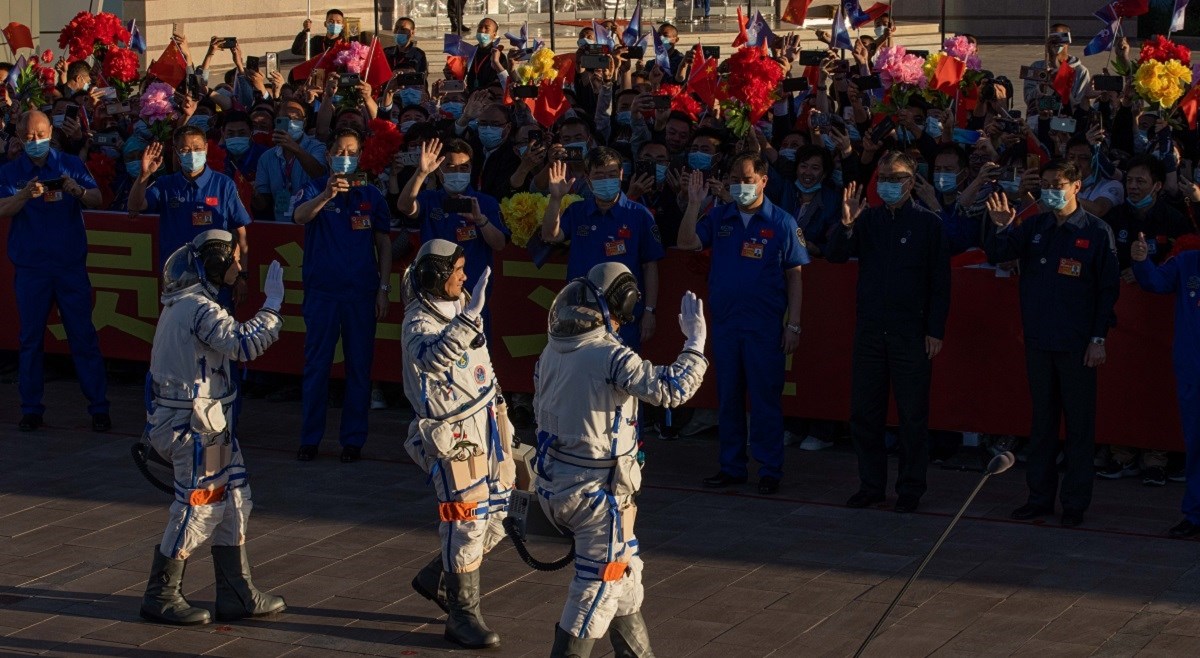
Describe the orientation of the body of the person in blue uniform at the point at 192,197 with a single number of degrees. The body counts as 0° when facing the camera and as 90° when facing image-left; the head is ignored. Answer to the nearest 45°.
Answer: approximately 0°

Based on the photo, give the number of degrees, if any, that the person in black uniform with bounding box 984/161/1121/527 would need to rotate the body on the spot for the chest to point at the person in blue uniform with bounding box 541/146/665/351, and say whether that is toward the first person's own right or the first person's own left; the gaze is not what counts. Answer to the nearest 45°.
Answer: approximately 45° to the first person's own right

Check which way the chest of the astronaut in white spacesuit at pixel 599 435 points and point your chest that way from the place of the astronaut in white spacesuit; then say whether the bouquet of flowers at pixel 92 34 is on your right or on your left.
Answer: on your left

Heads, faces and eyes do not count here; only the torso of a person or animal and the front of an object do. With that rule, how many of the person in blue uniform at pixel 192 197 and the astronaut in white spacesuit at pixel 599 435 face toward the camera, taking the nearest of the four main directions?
1

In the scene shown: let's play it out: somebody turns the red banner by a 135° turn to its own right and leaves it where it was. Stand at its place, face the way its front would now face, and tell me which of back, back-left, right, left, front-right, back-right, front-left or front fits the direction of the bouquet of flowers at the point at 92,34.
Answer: front

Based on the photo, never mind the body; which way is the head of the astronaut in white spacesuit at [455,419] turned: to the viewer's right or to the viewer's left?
to the viewer's right

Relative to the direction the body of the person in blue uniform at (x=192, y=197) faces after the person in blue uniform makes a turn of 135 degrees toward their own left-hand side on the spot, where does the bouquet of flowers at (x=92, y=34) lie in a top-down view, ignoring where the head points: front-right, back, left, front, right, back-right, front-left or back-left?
front-left

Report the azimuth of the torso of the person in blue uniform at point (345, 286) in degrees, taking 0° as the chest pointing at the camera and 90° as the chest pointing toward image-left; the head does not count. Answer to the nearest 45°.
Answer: approximately 0°

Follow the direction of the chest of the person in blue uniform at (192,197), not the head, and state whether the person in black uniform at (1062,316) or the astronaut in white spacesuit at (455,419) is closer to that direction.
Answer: the astronaut in white spacesuit

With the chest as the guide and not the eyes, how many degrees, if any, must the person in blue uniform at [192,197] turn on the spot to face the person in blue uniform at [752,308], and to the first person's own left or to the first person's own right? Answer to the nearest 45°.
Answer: approximately 45° to the first person's own left

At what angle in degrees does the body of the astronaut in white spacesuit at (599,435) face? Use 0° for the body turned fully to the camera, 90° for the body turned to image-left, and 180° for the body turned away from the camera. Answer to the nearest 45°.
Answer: approximately 225°
